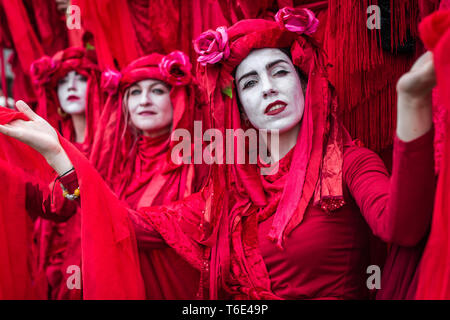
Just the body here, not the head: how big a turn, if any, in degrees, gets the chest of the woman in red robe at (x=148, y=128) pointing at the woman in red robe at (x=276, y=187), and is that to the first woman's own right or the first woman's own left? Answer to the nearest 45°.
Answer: approximately 45° to the first woman's own left

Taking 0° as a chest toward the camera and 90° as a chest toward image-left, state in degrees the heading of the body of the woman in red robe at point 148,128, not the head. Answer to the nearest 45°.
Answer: approximately 0°
